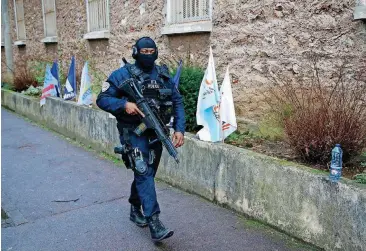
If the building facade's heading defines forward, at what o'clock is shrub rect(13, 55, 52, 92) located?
The shrub is roughly at 3 o'clock from the building facade.

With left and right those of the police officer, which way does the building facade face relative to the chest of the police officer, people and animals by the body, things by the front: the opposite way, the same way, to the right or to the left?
to the right

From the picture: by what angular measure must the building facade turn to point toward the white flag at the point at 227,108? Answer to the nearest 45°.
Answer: approximately 45° to its left

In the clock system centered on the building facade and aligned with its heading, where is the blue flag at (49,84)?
The blue flag is roughly at 3 o'clock from the building facade.

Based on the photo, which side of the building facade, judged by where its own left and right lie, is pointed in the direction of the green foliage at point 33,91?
right
